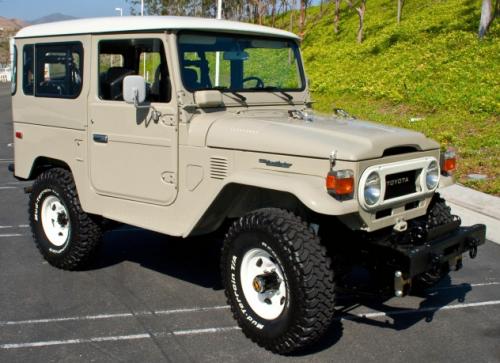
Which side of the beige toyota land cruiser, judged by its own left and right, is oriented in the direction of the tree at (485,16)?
left

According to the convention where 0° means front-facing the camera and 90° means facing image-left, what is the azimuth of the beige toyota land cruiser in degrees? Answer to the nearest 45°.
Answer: approximately 315°
